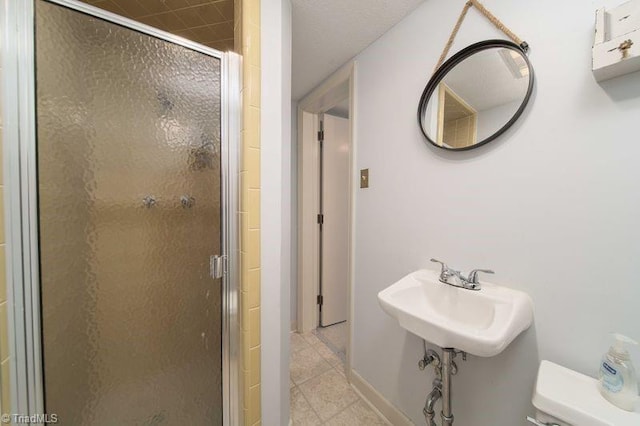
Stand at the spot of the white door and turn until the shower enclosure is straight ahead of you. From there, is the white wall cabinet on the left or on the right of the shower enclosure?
left

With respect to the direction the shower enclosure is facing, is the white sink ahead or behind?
ahead

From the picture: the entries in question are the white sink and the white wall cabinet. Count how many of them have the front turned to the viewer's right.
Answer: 0

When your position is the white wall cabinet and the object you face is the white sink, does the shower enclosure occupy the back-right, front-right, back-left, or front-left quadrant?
front-left

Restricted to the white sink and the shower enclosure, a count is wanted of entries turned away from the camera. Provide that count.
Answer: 0

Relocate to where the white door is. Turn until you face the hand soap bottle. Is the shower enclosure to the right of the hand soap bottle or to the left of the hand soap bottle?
right

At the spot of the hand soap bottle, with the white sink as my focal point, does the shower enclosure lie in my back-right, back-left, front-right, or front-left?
front-left

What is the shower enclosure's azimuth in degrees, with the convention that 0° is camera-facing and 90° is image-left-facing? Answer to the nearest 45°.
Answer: approximately 315°

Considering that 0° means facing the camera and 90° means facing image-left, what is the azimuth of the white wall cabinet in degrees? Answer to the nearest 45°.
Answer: approximately 45°

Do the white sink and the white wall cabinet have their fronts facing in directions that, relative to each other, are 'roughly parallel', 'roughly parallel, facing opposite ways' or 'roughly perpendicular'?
roughly parallel

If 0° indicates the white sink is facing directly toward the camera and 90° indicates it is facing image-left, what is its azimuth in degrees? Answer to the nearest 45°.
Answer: approximately 45°

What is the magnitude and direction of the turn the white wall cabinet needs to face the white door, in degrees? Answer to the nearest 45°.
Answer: approximately 45° to its right

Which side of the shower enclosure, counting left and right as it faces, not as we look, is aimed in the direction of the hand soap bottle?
front
